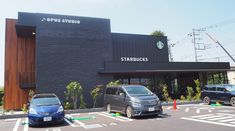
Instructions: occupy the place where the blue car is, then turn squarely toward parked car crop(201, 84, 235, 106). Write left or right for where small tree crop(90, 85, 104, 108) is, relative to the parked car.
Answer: left

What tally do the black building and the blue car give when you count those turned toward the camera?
2

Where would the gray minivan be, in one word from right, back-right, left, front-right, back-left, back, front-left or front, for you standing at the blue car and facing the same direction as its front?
left

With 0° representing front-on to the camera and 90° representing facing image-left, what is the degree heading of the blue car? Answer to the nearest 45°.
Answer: approximately 0°

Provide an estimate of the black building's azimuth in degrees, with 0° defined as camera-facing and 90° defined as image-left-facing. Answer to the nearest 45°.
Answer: approximately 0°

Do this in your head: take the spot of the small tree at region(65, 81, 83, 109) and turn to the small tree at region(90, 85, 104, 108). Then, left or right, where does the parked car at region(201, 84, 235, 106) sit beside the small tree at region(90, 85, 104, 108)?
right

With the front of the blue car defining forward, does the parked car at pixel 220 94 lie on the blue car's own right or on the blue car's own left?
on the blue car's own left
